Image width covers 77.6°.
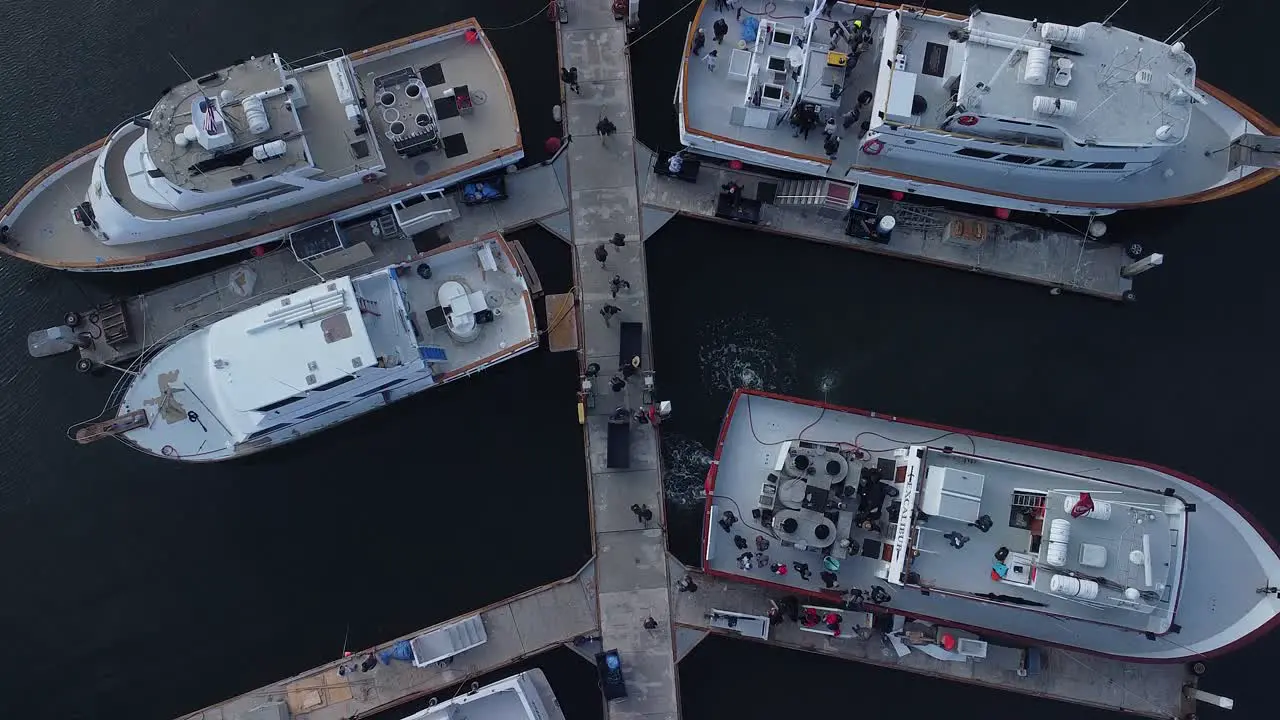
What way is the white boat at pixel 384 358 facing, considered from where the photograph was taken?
facing to the left of the viewer

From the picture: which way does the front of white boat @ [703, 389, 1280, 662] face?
to the viewer's right

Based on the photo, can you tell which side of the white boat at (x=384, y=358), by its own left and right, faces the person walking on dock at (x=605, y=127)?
back

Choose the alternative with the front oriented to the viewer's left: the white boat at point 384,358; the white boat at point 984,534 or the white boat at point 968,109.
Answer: the white boat at point 384,358

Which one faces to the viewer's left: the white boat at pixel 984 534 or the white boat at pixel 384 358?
the white boat at pixel 384 358

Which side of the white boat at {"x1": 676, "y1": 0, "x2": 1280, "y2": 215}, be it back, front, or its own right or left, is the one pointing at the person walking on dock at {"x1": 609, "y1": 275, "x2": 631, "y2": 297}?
back

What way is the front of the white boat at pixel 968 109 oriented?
to the viewer's right

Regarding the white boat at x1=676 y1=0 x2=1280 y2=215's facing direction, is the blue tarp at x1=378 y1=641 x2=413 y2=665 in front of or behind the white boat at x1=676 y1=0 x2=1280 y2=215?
behind

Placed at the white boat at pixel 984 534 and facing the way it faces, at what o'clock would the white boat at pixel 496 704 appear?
the white boat at pixel 496 704 is roughly at 5 o'clock from the white boat at pixel 984 534.

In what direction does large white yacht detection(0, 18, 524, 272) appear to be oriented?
to the viewer's left

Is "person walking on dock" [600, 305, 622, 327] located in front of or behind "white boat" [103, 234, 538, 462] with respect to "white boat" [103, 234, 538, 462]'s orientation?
behind

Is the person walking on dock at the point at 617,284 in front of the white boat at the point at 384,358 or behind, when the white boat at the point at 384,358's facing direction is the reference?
behind

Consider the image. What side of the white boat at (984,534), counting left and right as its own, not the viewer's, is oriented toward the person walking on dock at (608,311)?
back

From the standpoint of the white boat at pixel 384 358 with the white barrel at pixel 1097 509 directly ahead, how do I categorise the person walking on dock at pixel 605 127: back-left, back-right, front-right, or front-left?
front-left
